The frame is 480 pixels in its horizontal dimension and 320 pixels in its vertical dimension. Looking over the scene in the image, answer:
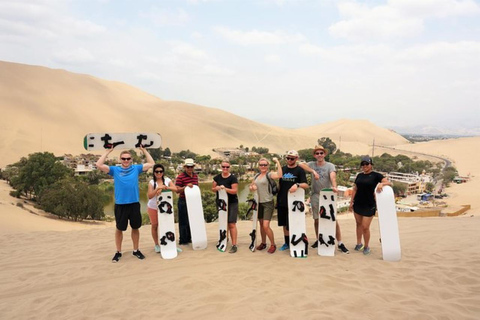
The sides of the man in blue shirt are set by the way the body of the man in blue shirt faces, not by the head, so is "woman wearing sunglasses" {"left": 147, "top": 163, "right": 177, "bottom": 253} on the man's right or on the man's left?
on the man's left

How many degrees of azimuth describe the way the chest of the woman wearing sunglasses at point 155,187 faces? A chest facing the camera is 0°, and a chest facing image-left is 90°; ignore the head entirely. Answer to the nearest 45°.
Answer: approximately 0°

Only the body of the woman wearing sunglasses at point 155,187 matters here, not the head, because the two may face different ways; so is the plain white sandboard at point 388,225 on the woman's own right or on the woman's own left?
on the woman's own left

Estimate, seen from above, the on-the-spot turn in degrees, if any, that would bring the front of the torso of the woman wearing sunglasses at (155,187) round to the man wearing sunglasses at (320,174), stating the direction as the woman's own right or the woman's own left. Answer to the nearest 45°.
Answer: approximately 90° to the woman's own left

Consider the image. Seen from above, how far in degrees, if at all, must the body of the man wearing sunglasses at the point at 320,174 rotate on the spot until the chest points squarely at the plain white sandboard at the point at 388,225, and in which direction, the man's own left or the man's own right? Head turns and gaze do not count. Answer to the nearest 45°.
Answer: approximately 90° to the man's own left

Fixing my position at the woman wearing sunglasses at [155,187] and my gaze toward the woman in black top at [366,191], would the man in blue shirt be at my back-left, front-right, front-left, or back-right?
back-right

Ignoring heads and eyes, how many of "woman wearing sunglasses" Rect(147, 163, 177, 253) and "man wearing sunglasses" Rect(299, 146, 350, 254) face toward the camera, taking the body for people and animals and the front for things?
2

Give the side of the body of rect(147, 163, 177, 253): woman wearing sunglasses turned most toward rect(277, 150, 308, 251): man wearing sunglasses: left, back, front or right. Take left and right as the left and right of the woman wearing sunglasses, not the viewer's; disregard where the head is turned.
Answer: left

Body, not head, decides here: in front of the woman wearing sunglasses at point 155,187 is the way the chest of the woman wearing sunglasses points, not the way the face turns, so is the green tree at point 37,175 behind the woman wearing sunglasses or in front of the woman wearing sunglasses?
behind

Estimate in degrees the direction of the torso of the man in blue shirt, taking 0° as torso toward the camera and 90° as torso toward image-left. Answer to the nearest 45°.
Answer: approximately 0°

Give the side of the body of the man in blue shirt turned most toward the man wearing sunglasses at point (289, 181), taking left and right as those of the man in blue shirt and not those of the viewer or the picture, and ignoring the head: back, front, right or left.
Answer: left
